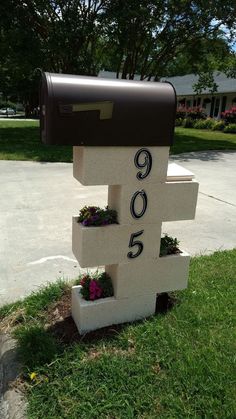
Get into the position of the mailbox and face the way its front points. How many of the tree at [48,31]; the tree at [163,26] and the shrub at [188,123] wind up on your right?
3

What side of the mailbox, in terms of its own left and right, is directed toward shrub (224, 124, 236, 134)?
right

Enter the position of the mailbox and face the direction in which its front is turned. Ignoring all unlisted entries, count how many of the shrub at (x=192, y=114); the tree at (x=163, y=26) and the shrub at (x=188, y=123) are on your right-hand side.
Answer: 3

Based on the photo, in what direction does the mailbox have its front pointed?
to the viewer's left

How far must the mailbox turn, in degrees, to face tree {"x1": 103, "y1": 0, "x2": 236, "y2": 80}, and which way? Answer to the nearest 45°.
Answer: approximately 90° to its right

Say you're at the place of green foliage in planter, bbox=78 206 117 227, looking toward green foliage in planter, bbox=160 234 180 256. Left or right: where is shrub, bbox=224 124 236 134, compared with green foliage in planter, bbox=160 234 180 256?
left

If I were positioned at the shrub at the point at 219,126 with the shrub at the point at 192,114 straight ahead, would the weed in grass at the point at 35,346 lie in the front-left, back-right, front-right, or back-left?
back-left

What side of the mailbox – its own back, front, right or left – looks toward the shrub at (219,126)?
right
